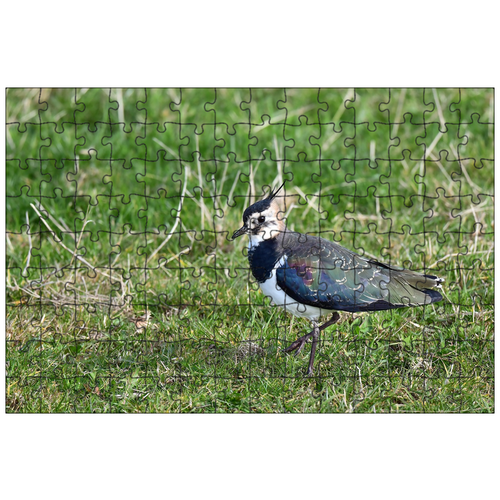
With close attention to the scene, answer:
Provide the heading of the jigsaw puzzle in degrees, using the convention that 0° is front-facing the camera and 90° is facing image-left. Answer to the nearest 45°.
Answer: approximately 0°
